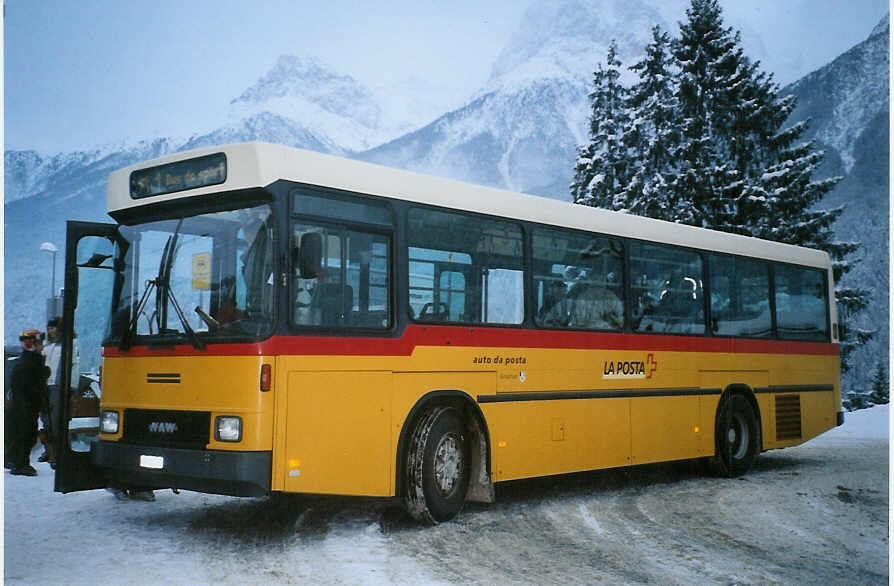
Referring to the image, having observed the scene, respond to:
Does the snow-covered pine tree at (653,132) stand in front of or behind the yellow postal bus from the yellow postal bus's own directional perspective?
behind

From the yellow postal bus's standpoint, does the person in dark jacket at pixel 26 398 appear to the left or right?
on its right

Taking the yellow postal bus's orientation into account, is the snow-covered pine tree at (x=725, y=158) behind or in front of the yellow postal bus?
behind

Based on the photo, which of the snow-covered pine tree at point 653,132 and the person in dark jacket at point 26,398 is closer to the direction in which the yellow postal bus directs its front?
the person in dark jacket

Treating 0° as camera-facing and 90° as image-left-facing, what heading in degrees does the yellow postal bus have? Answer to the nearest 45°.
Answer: approximately 45°

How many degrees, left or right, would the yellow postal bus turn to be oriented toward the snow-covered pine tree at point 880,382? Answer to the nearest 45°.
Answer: approximately 180°

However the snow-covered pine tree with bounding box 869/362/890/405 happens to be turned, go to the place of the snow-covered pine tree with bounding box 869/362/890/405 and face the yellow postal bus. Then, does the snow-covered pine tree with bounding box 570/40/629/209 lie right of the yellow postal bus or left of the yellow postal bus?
right

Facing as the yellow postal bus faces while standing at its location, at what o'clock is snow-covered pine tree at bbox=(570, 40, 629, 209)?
The snow-covered pine tree is roughly at 5 o'clock from the yellow postal bus.
